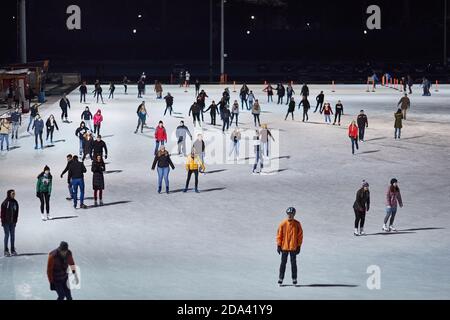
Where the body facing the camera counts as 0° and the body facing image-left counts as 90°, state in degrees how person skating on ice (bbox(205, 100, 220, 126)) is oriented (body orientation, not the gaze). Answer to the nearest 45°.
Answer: approximately 0°

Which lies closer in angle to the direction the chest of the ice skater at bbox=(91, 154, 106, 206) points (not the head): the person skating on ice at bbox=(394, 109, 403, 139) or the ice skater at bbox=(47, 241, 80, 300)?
the ice skater

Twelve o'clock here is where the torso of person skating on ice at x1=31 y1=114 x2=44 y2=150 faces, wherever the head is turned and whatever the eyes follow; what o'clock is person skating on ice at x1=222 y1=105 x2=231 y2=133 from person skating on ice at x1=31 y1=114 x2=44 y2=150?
person skating on ice at x1=222 y1=105 x2=231 y2=133 is roughly at 8 o'clock from person skating on ice at x1=31 y1=114 x2=44 y2=150.

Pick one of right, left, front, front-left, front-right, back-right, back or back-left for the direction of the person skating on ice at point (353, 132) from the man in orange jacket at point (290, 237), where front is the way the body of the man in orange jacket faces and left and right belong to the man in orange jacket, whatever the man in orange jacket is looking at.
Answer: back

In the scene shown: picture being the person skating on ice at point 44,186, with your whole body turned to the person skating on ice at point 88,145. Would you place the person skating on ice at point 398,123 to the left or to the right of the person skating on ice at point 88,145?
right

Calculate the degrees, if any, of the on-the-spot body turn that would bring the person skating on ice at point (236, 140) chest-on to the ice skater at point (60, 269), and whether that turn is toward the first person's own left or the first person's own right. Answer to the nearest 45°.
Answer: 0° — they already face them

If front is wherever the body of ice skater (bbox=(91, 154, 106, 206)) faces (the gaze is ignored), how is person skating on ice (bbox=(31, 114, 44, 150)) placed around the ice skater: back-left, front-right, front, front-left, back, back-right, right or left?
back

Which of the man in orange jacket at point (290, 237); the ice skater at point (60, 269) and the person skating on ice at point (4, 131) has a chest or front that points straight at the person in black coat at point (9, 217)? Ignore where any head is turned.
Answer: the person skating on ice

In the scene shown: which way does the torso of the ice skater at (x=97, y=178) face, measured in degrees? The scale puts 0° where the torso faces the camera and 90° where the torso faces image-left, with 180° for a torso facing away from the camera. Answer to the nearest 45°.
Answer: approximately 0°

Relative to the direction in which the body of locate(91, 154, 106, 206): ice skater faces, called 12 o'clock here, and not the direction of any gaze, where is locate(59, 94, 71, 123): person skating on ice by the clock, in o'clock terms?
The person skating on ice is roughly at 6 o'clock from the ice skater.
